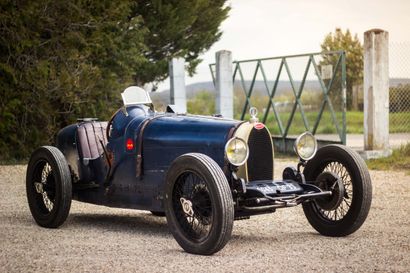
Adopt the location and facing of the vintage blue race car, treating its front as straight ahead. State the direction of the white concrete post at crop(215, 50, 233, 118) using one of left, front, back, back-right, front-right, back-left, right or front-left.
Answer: back-left

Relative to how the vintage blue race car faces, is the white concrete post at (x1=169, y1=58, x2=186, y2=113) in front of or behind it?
behind

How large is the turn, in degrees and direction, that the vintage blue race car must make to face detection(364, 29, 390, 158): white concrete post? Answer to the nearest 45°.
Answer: approximately 90° to its left

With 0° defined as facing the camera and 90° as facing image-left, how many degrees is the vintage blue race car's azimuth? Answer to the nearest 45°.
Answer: approximately 315°

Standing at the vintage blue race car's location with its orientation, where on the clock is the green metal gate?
The green metal gate is roughly at 8 o'clock from the vintage blue race car.
